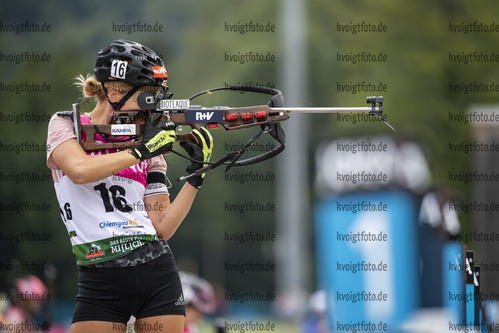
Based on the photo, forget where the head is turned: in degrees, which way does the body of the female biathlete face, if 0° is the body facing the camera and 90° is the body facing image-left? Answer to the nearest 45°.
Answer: approximately 315°

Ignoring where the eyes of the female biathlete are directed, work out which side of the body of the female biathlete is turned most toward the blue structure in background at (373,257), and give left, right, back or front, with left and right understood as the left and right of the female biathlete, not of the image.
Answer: left
